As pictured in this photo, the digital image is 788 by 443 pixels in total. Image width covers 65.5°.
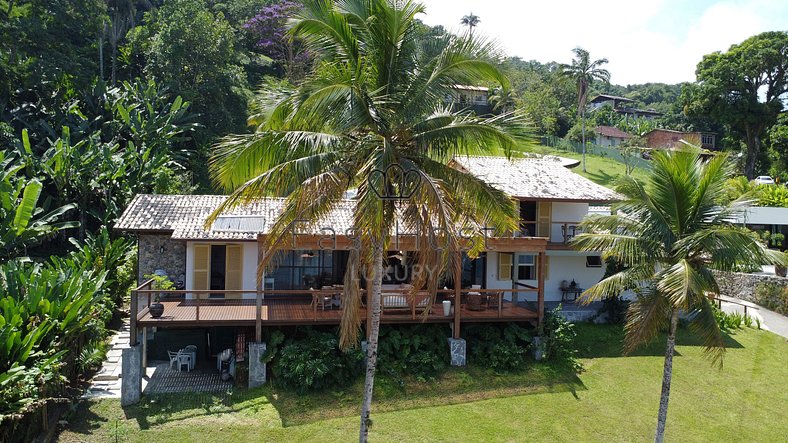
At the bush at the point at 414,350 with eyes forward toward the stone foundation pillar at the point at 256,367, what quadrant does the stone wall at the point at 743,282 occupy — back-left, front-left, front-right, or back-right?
back-right

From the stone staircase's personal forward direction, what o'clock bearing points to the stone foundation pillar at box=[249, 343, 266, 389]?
The stone foundation pillar is roughly at 10 o'clock from the stone staircase.

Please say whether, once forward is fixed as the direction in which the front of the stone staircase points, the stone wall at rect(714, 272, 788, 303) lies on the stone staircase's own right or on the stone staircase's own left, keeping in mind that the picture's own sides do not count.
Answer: on the stone staircase's own left

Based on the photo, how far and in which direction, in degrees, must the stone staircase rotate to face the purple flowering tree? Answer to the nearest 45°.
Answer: approximately 180°

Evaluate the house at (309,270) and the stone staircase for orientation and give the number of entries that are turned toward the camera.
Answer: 2

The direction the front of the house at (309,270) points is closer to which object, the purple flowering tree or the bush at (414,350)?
the bush

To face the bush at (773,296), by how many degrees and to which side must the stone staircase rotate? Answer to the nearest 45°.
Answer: approximately 90° to its left

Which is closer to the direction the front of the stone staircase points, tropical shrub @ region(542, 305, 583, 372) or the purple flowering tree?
the tropical shrub

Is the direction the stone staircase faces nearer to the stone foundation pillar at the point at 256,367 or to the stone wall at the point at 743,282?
the stone foundation pillar

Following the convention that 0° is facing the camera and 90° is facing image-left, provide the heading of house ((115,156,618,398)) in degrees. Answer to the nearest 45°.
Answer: approximately 0°

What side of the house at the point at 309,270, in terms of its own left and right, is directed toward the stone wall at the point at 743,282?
left

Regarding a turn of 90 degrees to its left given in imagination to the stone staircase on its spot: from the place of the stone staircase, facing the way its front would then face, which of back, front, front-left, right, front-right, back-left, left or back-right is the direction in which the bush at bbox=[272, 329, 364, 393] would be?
front-right
